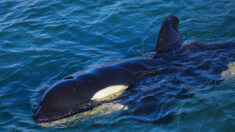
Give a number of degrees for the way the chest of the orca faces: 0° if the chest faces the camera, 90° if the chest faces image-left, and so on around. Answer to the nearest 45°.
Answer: approximately 45°
